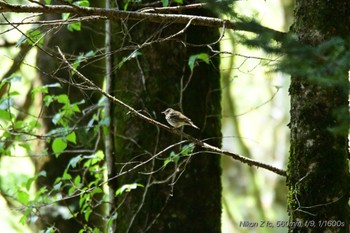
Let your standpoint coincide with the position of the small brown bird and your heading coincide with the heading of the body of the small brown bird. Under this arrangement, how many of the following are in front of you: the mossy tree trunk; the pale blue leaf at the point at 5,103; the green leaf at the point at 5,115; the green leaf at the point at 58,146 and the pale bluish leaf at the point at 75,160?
4

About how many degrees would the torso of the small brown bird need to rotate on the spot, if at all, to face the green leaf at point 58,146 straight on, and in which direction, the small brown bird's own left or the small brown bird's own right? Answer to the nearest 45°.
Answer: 0° — it already faces it

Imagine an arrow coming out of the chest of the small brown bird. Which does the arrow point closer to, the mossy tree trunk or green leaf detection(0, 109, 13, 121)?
the green leaf

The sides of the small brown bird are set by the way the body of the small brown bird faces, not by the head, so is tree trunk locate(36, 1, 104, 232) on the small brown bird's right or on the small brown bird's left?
on the small brown bird's right

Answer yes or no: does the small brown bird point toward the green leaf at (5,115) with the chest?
yes

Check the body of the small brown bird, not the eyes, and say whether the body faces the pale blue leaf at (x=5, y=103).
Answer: yes

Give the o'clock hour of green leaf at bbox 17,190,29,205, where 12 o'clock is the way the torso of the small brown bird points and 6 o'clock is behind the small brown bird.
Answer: The green leaf is roughly at 12 o'clock from the small brown bird.

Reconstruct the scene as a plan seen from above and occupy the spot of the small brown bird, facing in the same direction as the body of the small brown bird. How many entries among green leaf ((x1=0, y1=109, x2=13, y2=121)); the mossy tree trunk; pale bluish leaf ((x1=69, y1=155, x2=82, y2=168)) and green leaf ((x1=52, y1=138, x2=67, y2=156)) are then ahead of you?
3

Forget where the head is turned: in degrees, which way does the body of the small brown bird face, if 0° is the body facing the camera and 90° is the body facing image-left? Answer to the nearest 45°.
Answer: approximately 90°

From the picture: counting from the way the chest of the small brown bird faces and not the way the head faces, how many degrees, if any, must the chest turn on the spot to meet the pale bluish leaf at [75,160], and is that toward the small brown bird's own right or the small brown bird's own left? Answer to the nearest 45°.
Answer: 0° — it already faces it
